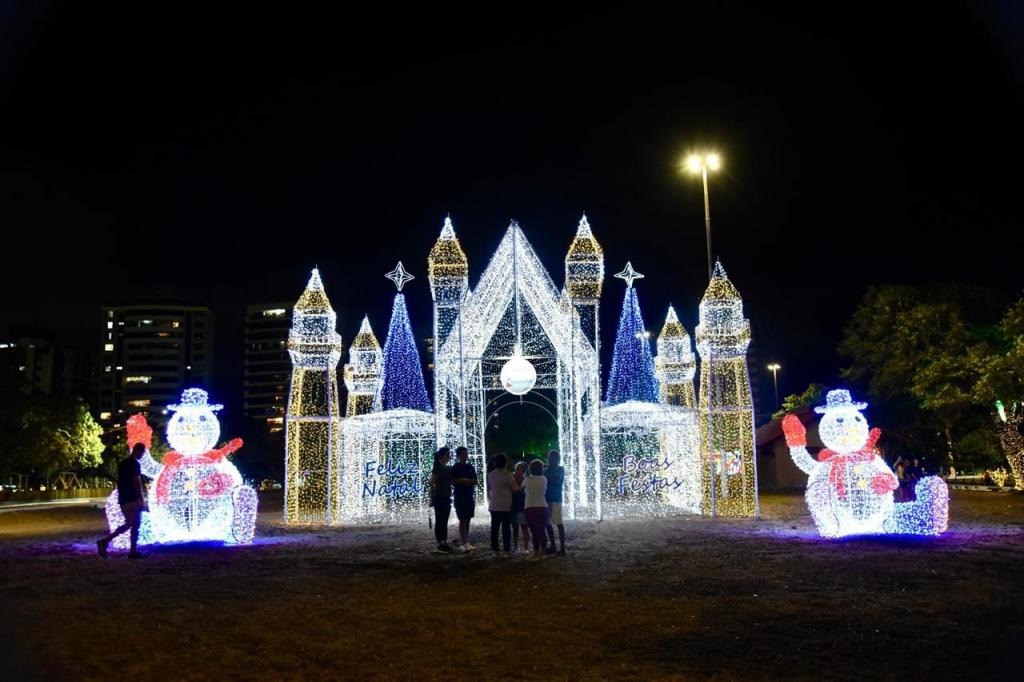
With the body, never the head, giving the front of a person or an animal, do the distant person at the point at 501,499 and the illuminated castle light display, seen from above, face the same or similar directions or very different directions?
very different directions

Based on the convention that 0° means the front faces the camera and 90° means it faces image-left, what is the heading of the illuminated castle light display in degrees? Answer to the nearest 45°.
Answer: approximately 0°

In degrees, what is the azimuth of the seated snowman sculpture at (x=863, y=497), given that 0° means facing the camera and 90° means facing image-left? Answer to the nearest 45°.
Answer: approximately 315°

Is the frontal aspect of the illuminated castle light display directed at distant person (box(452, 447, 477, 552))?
yes

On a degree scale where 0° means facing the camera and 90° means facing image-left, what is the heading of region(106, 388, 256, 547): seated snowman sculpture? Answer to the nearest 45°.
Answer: approximately 0°

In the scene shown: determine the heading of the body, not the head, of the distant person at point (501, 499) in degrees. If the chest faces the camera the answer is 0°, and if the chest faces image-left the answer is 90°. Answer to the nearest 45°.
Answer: approximately 180°

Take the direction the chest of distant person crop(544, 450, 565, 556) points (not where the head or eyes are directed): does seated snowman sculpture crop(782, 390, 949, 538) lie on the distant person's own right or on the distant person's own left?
on the distant person's own right
